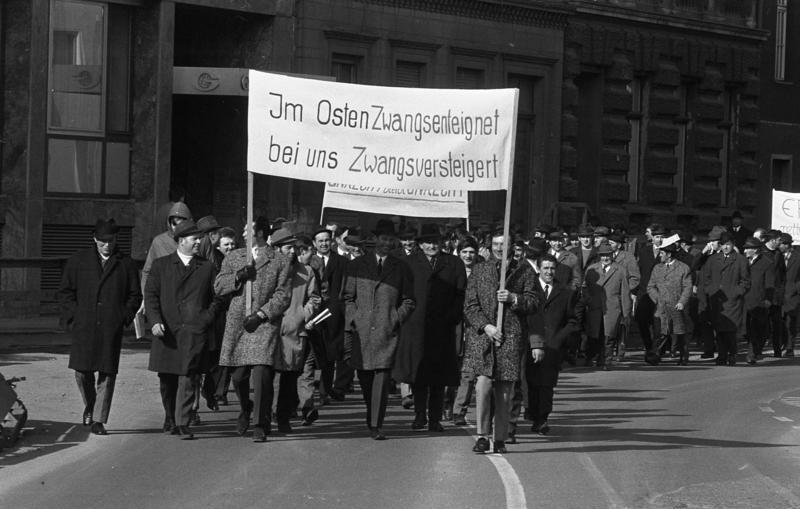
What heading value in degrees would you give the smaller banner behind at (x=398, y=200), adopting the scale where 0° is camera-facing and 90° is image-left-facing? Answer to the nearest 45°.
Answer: approximately 0°

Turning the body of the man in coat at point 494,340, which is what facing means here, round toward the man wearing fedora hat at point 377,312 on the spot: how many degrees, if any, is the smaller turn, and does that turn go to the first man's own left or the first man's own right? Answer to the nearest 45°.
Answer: approximately 135° to the first man's own right

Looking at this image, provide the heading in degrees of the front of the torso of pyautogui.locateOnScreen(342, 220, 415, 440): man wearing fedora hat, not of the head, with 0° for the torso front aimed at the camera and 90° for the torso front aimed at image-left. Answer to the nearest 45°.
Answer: approximately 0°
